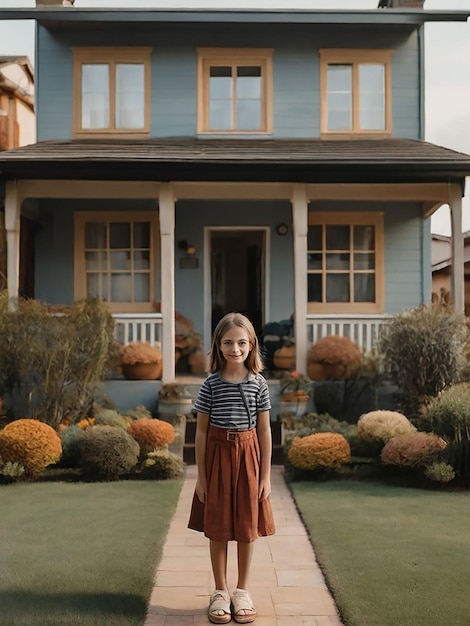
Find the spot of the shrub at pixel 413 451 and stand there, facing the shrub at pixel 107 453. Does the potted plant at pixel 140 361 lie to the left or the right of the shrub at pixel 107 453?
right

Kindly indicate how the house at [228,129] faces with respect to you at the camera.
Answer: facing the viewer

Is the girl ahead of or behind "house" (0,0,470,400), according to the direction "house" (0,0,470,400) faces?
ahead

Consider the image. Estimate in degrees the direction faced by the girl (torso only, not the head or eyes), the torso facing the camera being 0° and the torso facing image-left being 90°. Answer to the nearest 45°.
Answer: approximately 0°

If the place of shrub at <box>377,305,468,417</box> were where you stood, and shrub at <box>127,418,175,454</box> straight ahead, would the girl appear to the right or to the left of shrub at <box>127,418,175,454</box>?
left

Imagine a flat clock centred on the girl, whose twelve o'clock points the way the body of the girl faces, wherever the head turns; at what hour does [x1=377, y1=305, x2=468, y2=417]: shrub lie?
The shrub is roughly at 7 o'clock from the girl.

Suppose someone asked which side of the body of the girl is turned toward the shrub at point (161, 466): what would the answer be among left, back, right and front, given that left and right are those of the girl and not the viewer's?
back

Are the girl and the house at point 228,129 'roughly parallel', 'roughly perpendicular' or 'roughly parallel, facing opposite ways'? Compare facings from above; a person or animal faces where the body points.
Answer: roughly parallel

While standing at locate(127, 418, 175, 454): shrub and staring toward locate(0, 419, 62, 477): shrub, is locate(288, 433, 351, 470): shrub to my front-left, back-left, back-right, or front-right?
back-left

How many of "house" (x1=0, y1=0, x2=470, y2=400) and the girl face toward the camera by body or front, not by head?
2

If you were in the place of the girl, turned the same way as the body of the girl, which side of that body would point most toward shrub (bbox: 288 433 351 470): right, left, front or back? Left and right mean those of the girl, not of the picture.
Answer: back
